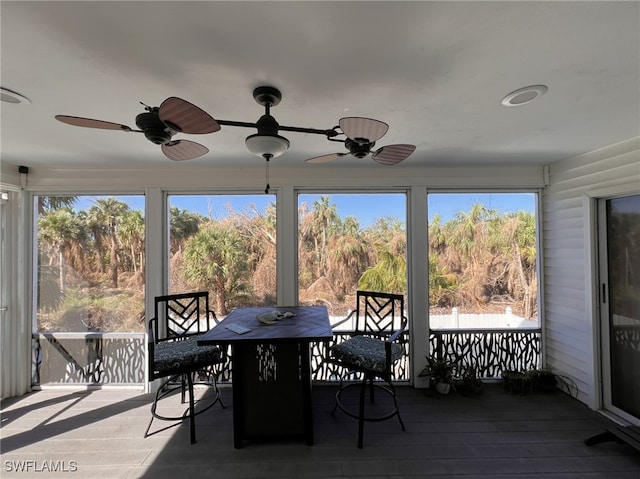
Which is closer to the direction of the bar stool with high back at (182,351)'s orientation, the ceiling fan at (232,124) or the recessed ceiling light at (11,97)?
the ceiling fan

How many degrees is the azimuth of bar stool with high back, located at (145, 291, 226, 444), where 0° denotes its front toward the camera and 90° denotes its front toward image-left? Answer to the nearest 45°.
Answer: approximately 315°

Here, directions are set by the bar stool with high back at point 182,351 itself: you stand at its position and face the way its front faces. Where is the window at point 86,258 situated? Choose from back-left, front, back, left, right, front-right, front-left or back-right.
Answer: back

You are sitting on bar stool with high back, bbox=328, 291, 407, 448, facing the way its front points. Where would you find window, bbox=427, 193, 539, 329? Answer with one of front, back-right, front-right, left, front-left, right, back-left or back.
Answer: back

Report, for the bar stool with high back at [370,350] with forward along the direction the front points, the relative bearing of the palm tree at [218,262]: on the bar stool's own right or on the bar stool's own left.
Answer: on the bar stool's own right

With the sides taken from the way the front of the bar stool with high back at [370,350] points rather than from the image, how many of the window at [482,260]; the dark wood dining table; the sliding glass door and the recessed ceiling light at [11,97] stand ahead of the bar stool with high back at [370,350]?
2

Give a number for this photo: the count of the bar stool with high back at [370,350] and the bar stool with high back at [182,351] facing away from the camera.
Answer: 0

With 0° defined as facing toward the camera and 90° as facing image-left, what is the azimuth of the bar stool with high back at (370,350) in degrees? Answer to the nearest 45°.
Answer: approximately 45°

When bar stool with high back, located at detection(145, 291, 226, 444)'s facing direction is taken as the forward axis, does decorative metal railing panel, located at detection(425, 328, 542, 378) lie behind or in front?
in front
